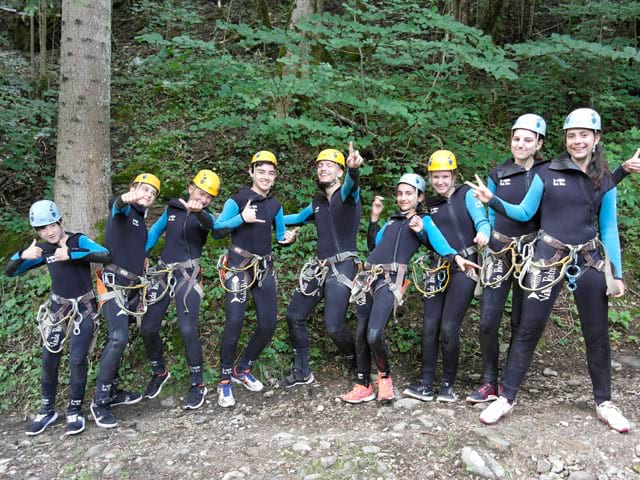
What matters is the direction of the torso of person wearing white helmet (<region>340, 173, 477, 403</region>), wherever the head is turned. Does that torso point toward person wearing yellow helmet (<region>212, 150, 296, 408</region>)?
no

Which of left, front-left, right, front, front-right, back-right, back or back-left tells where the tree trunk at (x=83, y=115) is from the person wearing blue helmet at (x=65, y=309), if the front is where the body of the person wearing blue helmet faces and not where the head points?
back

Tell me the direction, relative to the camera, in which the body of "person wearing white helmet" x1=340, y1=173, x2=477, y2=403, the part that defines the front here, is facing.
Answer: toward the camera

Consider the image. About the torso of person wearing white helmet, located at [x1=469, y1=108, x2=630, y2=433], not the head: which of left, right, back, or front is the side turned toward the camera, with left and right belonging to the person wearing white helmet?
front

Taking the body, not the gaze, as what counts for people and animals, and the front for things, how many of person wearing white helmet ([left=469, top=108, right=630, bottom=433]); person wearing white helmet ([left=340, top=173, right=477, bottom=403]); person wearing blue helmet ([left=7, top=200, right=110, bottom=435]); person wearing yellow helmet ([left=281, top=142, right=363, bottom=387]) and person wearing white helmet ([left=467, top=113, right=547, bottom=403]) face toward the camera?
5

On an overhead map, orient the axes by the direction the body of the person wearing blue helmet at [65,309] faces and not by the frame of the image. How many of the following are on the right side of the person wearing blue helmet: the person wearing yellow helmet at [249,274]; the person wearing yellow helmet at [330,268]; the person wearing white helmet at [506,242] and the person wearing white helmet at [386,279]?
0

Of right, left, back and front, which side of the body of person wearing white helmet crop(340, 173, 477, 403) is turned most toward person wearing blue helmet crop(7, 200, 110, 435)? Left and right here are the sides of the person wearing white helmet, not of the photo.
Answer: right

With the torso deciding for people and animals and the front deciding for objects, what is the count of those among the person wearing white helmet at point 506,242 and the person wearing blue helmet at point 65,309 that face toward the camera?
2

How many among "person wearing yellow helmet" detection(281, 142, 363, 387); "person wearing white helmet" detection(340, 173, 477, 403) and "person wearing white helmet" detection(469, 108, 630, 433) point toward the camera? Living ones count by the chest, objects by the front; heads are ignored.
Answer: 3

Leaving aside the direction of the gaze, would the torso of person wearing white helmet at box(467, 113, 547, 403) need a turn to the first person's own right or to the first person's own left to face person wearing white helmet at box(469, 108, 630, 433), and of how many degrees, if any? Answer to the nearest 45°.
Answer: approximately 45° to the first person's own left

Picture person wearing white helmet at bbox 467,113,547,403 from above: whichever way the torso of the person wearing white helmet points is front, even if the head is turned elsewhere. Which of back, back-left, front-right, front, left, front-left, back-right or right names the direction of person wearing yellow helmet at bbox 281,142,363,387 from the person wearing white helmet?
right

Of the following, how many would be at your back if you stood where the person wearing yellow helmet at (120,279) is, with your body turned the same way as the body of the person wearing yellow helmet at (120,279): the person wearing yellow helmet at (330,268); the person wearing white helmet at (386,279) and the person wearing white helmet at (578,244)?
0

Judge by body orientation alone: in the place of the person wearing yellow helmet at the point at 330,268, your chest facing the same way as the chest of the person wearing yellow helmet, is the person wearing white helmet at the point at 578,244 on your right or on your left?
on your left

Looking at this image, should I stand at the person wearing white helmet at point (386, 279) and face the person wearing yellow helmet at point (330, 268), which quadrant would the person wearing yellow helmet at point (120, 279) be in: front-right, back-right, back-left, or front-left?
front-left

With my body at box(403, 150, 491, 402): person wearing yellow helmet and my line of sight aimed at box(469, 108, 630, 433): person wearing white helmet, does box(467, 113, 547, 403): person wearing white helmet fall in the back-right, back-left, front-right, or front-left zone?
front-left

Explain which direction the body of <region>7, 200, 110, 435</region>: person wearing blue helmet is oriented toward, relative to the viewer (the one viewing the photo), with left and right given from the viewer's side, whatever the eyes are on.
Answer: facing the viewer

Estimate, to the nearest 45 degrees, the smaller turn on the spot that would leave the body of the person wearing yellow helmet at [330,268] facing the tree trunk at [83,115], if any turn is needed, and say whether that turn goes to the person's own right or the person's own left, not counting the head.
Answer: approximately 90° to the person's own right

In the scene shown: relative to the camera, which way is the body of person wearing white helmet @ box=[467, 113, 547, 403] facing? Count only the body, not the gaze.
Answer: toward the camera

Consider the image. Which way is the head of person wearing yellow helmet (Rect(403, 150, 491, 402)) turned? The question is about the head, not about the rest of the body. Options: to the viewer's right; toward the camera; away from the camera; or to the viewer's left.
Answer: toward the camera

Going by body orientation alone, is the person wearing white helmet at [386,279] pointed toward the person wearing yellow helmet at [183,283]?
no

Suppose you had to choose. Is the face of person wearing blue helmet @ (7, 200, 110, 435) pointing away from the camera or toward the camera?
toward the camera
